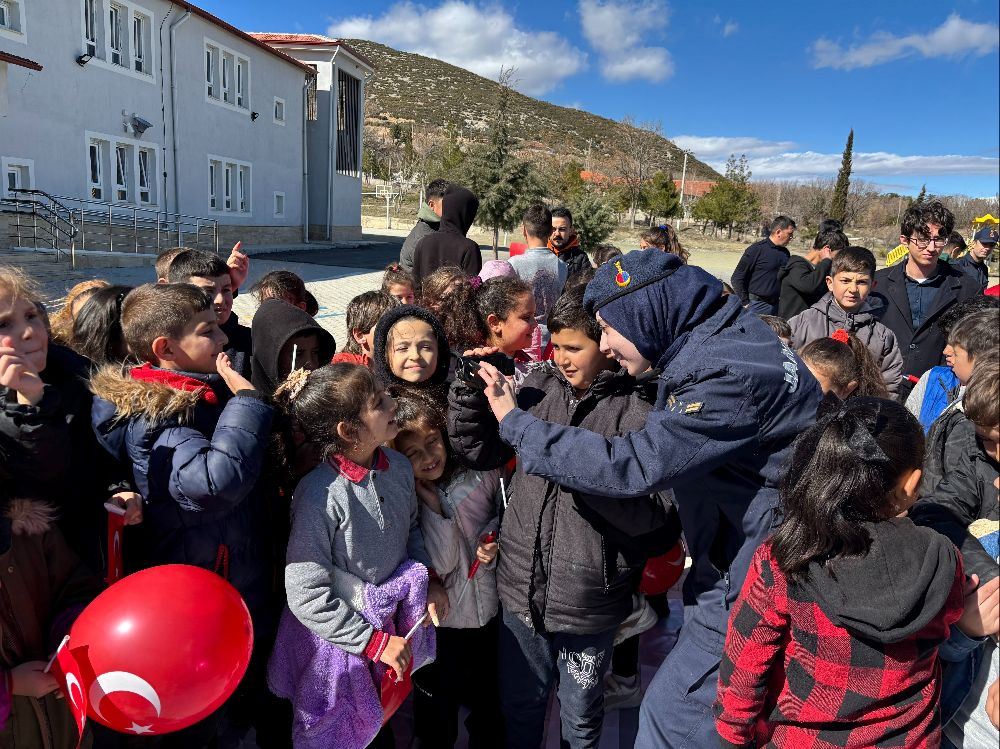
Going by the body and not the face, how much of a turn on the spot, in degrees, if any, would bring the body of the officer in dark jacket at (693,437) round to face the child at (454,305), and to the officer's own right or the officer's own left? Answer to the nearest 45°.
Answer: approximately 45° to the officer's own right

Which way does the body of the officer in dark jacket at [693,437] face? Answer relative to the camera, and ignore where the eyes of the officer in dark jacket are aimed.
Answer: to the viewer's left

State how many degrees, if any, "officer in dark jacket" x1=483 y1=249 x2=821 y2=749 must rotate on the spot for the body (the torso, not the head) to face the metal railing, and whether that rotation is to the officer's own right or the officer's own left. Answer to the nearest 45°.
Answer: approximately 45° to the officer's own right

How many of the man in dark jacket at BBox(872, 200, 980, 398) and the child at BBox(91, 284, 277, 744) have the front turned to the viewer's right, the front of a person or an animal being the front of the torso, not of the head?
1

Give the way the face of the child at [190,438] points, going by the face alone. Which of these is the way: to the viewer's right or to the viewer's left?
to the viewer's right

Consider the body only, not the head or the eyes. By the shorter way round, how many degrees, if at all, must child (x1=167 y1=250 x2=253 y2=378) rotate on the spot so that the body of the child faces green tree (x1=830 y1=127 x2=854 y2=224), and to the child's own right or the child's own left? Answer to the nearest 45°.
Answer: approximately 90° to the child's own left

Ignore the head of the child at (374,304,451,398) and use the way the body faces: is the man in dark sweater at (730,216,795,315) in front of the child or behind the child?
behind
